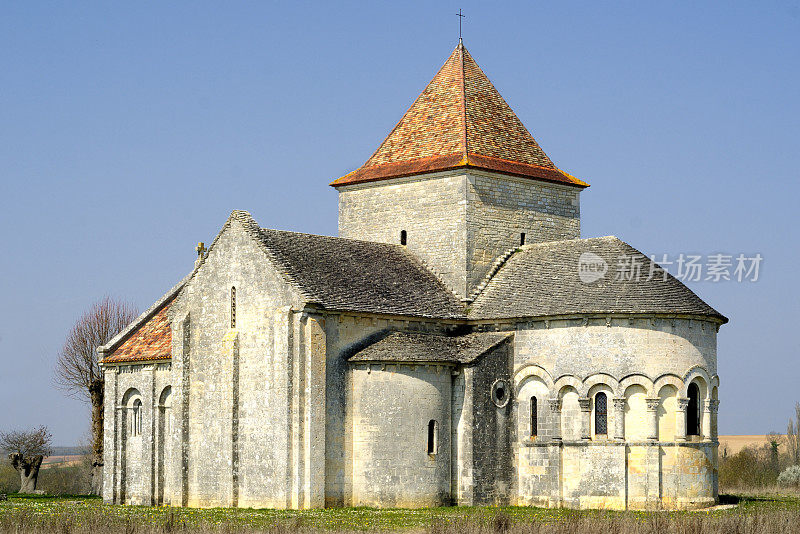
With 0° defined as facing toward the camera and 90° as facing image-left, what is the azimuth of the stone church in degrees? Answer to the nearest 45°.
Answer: approximately 135°
